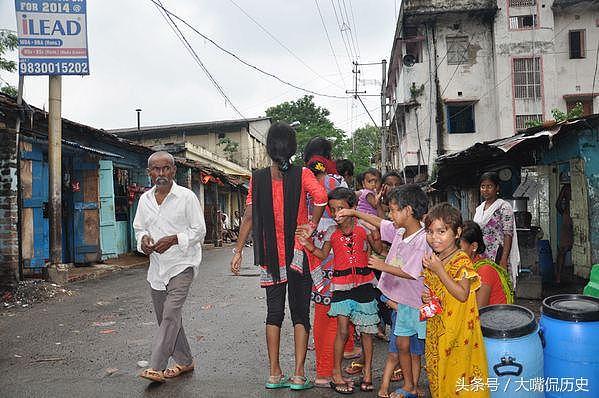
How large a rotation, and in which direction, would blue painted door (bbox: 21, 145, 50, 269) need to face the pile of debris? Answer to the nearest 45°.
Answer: approximately 45° to its right

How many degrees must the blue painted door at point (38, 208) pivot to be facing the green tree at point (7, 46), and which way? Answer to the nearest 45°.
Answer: approximately 135° to its left

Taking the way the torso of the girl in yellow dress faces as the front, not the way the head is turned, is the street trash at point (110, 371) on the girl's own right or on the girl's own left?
on the girl's own right

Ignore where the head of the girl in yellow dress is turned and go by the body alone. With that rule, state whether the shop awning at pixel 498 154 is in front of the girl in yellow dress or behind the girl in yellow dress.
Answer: behind

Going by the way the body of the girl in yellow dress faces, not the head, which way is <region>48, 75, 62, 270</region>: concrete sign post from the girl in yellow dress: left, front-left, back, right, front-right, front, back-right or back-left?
right

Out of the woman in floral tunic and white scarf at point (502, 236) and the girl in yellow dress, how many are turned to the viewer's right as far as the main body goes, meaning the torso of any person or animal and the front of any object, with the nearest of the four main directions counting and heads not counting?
0

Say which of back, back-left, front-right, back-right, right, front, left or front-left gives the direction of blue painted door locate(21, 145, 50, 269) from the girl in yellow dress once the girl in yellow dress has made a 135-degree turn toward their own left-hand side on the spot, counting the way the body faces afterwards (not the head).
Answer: back-left

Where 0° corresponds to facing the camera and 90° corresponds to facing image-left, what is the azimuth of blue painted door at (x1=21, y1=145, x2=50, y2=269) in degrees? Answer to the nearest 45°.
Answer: approximately 315°

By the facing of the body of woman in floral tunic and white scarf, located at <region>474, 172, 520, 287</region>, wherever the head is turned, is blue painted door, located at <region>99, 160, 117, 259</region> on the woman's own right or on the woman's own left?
on the woman's own right

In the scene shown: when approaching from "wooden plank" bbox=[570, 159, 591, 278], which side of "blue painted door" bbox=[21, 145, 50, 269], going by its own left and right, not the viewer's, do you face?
front

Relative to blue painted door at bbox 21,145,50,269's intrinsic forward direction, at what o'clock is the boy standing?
The boy standing is roughly at 1 o'clock from the blue painted door.

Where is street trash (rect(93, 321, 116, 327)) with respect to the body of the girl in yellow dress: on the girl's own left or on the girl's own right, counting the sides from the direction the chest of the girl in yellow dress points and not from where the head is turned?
on the girl's own right

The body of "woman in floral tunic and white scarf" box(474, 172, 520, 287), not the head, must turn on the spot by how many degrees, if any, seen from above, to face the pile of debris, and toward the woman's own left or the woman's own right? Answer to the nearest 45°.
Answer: approximately 45° to the woman's own right

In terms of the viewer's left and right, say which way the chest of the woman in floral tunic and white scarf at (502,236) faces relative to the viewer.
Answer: facing the viewer and to the left of the viewer

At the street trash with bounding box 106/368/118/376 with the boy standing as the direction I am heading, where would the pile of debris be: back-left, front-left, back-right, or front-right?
back-left

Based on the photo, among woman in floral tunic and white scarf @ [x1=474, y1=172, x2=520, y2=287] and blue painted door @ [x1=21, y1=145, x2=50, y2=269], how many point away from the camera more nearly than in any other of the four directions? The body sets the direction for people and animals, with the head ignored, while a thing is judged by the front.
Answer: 0
